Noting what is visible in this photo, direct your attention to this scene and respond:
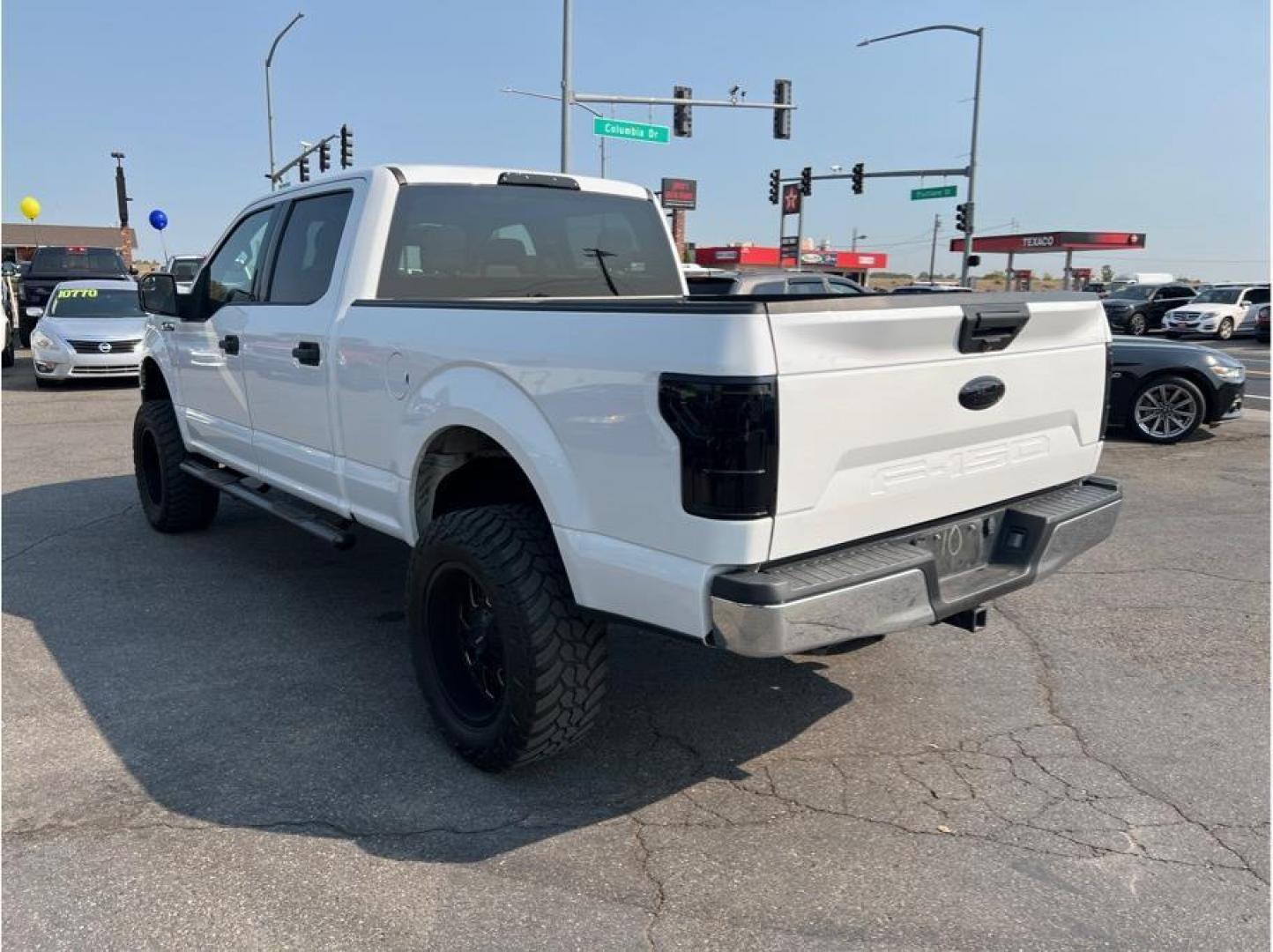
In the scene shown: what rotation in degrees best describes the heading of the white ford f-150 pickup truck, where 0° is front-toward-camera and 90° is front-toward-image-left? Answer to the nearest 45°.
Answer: approximately 135°

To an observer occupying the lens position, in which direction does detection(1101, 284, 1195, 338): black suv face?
facing the viewer and to the left of the viewer

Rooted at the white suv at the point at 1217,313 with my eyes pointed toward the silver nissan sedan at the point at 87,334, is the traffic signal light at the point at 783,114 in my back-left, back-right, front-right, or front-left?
front-right

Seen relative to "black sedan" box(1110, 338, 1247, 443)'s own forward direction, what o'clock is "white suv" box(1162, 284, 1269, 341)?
The white suv is roughly at 9 o'clock from the black sedan.

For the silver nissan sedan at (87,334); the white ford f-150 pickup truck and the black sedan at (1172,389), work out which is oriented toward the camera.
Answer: the silver nissan sedan

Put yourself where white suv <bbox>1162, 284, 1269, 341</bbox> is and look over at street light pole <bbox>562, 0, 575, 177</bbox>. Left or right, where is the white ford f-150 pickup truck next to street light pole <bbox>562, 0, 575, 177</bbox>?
left

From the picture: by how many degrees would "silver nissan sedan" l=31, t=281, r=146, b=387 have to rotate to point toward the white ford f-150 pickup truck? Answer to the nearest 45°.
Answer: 0° — it already faces it

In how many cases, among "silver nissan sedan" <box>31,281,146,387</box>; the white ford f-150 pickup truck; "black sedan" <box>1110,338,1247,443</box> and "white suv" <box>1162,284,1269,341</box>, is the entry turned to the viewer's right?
1

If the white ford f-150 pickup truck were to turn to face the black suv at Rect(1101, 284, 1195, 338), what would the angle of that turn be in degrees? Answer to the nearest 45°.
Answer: approximately 90° to its right

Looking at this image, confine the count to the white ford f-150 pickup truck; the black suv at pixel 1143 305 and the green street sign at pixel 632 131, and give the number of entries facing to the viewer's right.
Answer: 0

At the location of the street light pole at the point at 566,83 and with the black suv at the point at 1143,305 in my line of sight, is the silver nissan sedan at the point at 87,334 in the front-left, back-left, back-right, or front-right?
back-right

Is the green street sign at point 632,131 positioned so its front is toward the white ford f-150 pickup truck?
yes

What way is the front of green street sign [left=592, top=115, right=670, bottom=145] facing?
toward the camera

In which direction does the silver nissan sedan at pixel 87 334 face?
toward the camera

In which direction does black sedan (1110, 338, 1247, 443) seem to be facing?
to the viewer's right
